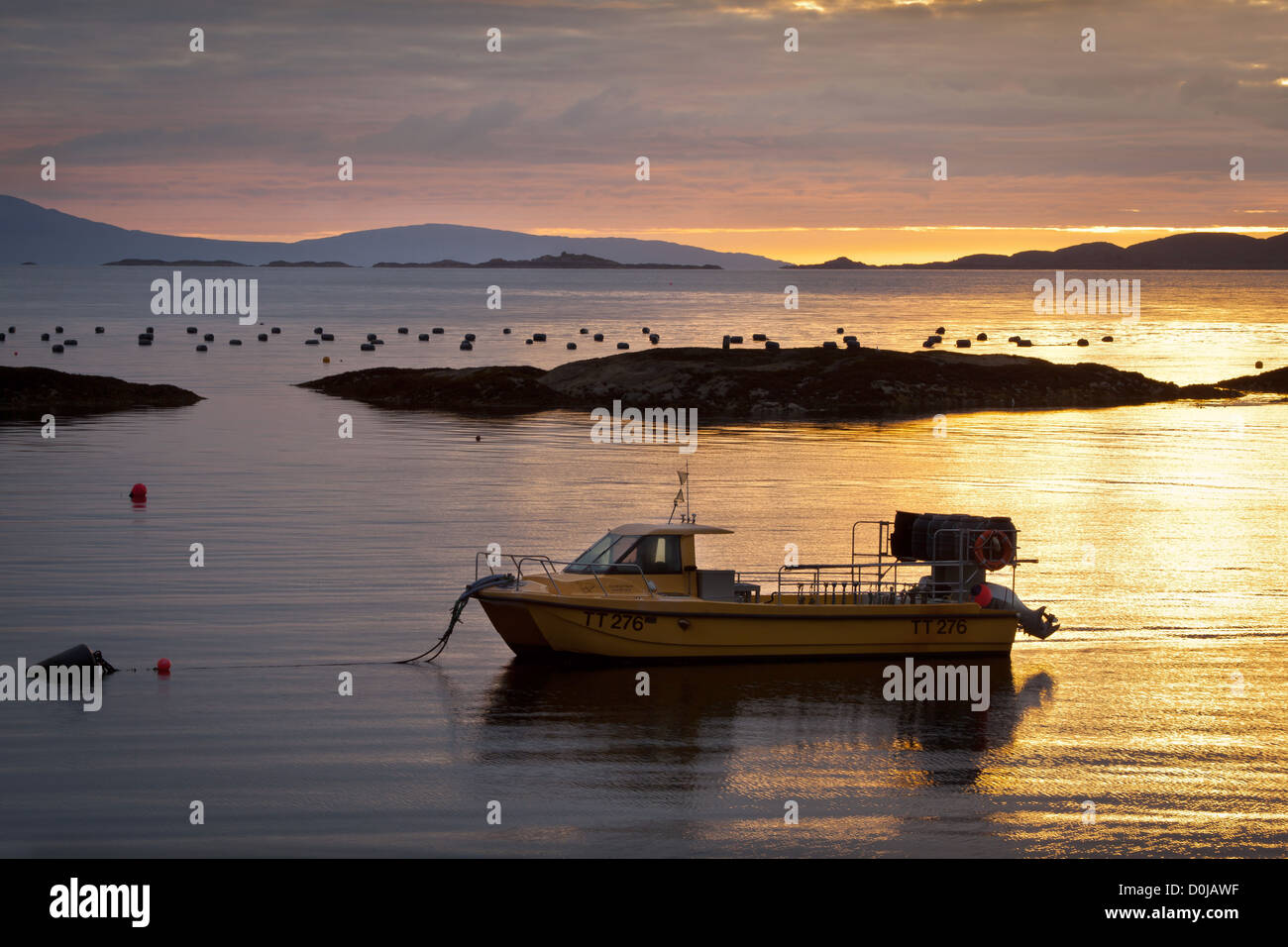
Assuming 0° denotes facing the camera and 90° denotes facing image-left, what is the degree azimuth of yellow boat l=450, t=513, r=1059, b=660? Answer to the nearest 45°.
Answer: approximately 90°

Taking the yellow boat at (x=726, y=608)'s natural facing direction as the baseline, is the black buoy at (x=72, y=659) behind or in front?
in front
